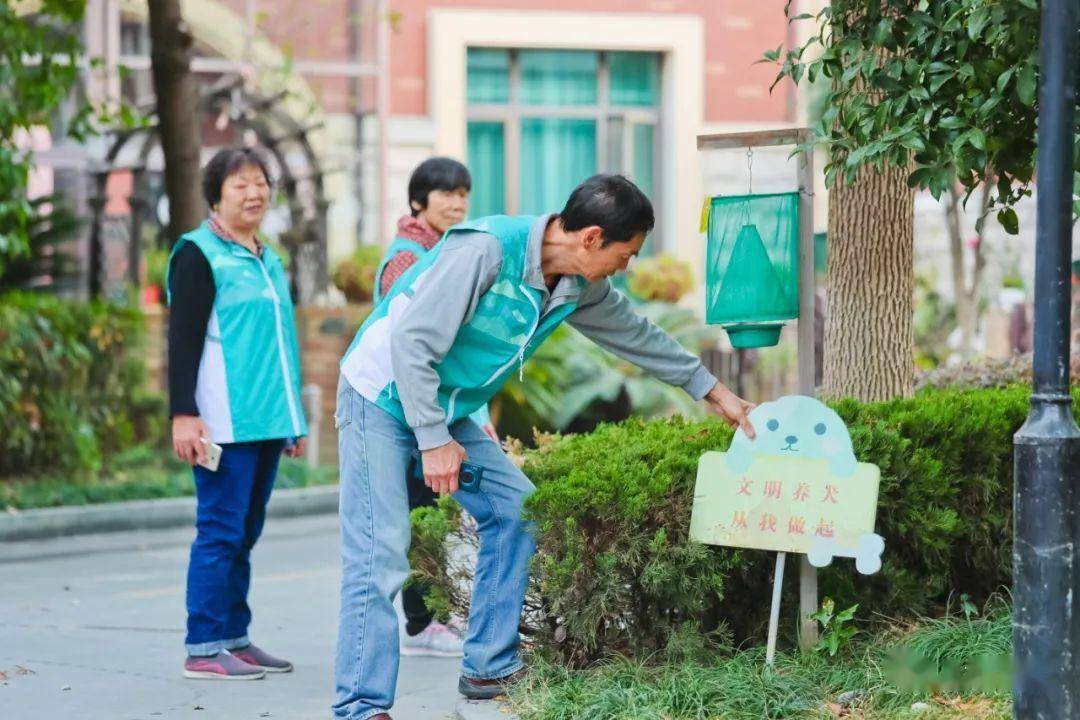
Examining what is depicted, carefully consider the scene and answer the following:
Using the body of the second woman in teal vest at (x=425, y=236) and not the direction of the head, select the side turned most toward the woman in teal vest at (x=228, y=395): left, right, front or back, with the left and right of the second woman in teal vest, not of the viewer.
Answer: right

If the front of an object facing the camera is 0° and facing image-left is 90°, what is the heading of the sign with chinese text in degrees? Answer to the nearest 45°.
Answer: approximately 0°

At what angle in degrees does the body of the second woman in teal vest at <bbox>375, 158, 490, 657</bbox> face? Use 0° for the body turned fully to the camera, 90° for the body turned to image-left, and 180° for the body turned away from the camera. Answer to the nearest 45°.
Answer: approximately 315°

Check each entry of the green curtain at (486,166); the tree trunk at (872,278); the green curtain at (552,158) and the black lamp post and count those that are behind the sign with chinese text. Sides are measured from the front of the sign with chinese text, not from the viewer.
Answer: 3

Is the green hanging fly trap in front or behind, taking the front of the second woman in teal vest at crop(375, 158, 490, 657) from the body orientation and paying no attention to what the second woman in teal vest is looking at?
in front

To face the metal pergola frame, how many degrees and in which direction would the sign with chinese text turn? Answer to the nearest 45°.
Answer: approximately 135° to its right

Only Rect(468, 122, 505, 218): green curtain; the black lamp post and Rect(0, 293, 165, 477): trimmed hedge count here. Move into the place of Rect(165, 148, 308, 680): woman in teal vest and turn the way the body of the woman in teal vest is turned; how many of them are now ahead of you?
1

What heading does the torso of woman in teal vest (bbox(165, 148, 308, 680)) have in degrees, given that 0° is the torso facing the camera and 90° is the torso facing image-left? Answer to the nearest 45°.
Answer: approximately 315°

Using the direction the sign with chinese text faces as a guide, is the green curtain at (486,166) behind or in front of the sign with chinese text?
behind

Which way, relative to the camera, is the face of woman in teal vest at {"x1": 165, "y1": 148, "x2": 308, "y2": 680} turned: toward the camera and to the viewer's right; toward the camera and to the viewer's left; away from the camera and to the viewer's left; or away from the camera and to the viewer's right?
toward the camera and to the viewer's right
